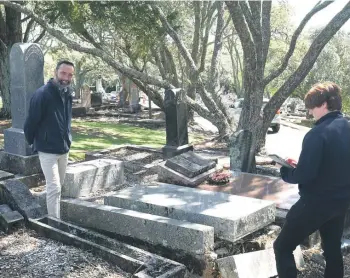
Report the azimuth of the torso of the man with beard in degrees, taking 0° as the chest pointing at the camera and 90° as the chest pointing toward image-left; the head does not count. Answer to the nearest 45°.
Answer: approximately 315°

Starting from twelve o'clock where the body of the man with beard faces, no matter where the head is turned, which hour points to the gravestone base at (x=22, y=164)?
The gravestone base is roughly at 7 o'clock from the man with beard.

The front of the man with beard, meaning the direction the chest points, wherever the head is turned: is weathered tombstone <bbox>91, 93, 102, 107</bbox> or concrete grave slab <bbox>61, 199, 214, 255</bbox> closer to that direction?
the concrete grave slab

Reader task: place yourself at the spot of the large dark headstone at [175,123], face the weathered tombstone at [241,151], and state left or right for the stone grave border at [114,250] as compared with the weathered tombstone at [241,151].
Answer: right

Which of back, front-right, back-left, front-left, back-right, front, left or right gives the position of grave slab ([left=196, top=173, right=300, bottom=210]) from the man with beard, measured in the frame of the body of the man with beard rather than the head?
front-left

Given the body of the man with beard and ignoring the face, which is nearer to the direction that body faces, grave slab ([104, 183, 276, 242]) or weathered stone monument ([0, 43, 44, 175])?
the grave slab

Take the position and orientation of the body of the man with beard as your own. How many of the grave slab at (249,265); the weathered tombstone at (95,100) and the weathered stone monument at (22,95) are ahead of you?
1

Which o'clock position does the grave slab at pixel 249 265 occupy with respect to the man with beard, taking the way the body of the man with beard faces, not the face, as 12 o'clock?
The grave slab is roughly at 12 o'clock from the man with beard.

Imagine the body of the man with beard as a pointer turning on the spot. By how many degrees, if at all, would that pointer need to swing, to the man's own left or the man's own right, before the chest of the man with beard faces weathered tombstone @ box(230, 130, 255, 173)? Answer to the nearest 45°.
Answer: approximately 90° to the man's own left

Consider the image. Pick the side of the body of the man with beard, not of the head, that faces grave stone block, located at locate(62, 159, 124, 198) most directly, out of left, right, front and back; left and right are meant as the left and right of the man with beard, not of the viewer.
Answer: left

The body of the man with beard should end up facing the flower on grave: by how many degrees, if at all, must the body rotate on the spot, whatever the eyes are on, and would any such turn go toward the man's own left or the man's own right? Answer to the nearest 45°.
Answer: approximately 45° to the man's own left

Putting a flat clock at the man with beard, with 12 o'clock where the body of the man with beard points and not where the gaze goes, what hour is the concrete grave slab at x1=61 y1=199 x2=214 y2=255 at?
The concrete grave slab is roughly at 12 o'clock from the man with beard.
